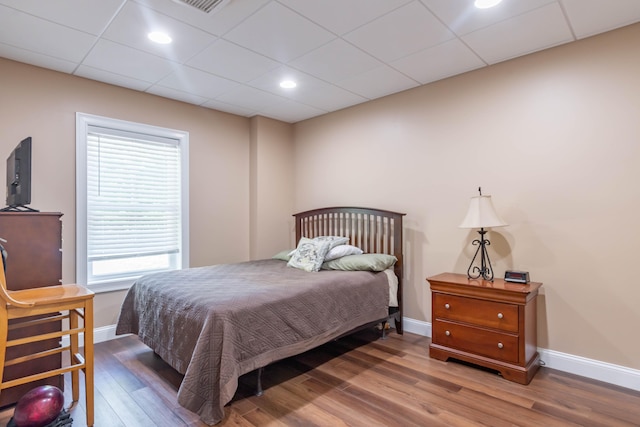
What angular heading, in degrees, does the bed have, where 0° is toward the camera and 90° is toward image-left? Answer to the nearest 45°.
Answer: approximately 45°

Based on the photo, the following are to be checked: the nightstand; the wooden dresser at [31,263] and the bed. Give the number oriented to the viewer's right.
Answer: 1

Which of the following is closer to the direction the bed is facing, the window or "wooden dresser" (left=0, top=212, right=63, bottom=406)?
the wooden dresser

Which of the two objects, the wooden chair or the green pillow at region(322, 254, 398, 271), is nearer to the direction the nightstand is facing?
the wooden chair

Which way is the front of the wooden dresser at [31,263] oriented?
to the viewer's right

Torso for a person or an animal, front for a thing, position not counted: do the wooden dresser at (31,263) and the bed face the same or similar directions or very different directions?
very different directions

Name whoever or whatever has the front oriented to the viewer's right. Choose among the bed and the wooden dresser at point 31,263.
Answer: the wooden dresser

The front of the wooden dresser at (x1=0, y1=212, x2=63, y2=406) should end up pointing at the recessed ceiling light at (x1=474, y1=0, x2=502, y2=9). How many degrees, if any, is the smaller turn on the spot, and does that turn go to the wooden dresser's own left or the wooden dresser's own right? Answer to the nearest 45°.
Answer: approximately 45° to the wooden dresser's own right

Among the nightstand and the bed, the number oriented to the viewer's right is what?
0

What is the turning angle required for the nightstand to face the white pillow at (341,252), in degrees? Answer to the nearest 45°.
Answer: approximately 45° to its right
